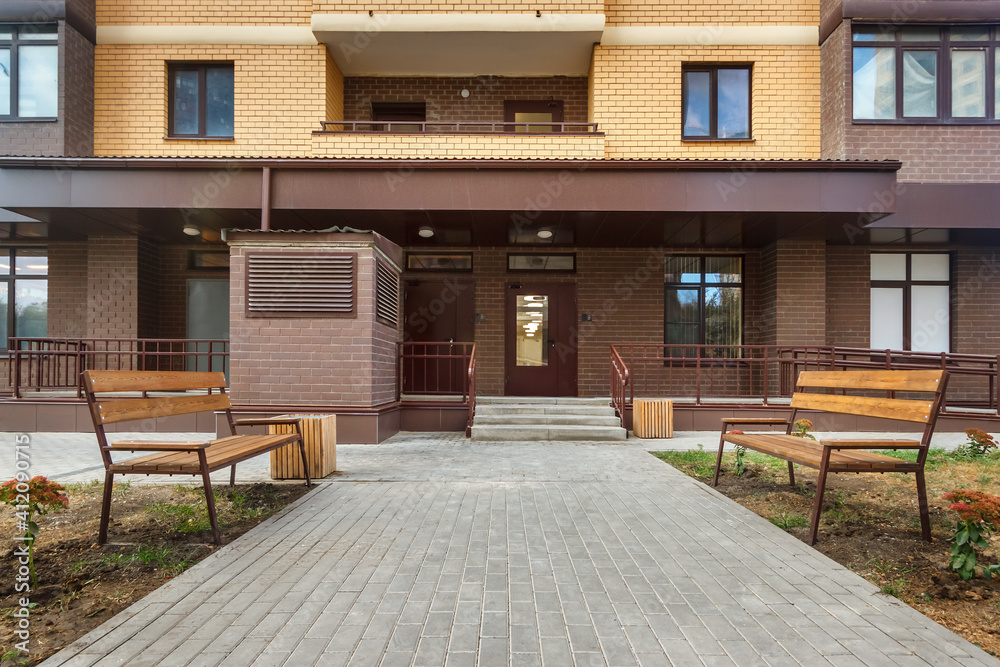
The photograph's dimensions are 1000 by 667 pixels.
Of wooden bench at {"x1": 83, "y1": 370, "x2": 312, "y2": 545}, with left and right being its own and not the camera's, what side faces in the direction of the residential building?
left

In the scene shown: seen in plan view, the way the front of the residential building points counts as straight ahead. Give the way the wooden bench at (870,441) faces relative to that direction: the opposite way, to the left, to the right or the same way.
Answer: to the right

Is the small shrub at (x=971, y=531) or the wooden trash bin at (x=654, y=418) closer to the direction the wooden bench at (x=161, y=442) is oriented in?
the small shrub

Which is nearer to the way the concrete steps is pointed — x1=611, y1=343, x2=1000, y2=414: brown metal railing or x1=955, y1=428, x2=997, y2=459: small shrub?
the small shrub

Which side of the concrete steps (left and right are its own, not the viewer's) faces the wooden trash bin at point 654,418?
left

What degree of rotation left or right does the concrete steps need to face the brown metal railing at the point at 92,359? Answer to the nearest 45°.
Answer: approximately 90° to its right

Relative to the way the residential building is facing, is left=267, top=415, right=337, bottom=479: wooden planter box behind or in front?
in front

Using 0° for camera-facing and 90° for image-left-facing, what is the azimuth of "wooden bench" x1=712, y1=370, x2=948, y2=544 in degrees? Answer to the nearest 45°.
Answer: approximately 45°

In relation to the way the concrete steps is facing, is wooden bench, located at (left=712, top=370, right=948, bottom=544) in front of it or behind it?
in front

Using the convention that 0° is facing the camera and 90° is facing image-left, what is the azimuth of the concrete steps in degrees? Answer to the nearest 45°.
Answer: approximately 0°
